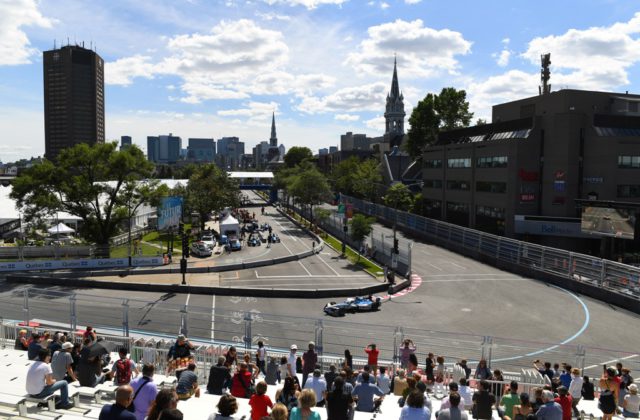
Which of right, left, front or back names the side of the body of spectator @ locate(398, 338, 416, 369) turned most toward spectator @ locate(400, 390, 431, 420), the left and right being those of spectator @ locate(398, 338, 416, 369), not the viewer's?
back

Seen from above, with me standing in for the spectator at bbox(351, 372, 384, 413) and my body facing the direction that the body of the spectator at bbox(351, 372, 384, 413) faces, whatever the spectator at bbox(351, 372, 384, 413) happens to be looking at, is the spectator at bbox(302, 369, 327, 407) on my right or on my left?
on my left

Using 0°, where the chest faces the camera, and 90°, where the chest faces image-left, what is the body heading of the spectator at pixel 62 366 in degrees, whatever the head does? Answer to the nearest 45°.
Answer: approximately 225°

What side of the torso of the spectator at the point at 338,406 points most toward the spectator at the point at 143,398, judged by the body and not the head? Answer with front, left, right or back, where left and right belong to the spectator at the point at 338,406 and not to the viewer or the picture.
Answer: left

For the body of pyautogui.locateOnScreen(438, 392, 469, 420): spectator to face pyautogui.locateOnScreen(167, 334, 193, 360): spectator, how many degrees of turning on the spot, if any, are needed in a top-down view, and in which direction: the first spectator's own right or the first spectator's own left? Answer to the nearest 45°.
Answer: approximately 45° to the first spectator's own left

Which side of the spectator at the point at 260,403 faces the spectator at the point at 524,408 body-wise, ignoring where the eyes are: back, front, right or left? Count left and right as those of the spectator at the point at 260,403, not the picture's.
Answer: right

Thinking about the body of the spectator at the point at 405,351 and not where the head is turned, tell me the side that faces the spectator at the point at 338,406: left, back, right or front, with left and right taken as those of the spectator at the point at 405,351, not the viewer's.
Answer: back

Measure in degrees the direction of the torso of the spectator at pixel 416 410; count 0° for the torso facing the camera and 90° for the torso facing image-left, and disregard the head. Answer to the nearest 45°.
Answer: approximately 180°

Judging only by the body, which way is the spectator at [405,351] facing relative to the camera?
away from the camera

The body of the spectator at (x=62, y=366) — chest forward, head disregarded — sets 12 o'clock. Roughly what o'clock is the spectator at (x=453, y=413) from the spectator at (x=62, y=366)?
the spectator at (x=453, y=413) is roughly at 3 o'clock from the spectator at (x=62, y=366).

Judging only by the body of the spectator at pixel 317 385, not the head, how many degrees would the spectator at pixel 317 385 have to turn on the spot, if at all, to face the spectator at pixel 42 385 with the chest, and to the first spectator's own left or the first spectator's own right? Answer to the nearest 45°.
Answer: approximately 90° to the first spectator's own left

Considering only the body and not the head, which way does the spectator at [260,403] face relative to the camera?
away from the camera

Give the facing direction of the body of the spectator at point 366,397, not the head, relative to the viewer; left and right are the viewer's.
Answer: facing away from the viewer

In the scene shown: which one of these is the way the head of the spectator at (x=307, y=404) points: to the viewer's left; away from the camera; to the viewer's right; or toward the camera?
away from the camera

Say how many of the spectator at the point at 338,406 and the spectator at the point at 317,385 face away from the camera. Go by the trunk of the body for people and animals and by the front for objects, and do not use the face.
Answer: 2

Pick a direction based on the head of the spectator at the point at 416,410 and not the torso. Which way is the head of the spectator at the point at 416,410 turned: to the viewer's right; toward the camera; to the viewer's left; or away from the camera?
away from the camera

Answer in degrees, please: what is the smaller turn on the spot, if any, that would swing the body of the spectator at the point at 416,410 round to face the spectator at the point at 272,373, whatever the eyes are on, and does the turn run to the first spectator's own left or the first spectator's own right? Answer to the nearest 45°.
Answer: approximately 45° to the first spectator's own left
